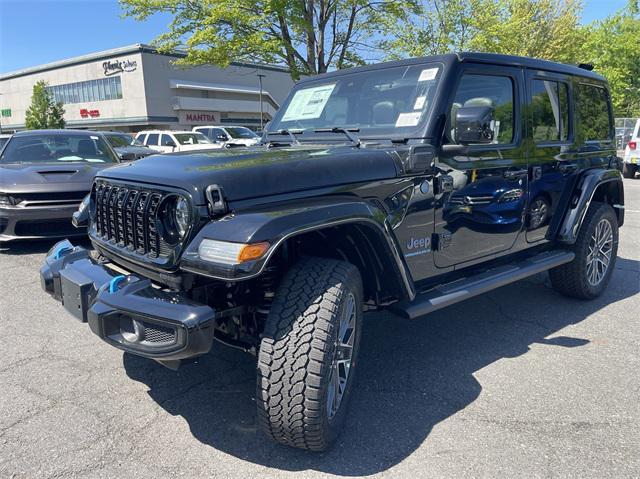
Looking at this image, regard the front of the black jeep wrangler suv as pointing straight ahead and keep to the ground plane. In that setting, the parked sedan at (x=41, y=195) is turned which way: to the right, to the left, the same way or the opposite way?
to the left

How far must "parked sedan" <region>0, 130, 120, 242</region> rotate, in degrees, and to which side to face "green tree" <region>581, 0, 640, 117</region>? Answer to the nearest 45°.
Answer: approximately 135° to its left

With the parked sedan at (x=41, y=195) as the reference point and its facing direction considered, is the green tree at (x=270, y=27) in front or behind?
behind

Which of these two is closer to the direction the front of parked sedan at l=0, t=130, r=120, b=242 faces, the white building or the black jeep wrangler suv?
the black jeep wrangler suv

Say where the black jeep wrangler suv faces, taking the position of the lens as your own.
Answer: facing the viewer and to the left of the viewer

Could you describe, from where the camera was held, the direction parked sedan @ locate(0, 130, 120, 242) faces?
facing the viewer

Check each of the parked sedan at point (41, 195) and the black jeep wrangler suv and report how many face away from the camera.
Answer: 0

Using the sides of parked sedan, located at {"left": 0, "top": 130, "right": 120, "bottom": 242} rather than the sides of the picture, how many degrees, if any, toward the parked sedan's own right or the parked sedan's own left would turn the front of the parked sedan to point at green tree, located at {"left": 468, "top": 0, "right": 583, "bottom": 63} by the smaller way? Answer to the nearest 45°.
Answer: approximately 135° to the parked sedan's own left

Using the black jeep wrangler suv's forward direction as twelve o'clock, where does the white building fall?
The white building is roughly at 4 o'clock from the black jeep wrangler suv.

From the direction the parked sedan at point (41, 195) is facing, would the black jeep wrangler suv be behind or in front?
in front

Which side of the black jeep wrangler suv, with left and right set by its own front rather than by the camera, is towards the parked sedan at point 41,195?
right

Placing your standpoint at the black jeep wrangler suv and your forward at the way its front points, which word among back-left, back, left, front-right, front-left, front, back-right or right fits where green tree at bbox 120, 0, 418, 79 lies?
back-right

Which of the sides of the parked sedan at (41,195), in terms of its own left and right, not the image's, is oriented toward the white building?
back

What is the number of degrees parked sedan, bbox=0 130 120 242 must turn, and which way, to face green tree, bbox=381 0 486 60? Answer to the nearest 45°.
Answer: approximately 135° to its left
